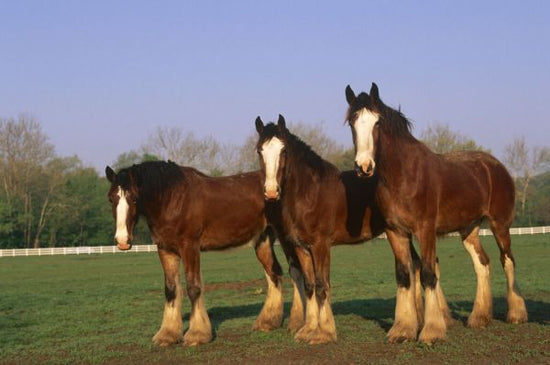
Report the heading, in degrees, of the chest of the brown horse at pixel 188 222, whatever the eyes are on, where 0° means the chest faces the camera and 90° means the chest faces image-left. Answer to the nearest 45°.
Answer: approximately 45°

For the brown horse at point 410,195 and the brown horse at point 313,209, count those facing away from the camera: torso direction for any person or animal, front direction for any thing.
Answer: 0

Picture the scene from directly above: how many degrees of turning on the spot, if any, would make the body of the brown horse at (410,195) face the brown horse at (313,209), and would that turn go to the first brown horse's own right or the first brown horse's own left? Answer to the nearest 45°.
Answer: approximately 45° to the first brown horse's own right

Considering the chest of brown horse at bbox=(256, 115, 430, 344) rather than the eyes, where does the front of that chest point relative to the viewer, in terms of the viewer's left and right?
facing the viewer and to the left of the viewer

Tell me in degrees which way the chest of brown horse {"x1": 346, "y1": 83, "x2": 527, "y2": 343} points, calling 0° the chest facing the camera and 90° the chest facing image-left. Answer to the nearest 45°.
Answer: approximately 45°

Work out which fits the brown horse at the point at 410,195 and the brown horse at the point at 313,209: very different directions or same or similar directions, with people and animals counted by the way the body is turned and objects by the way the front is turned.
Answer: same or similar directions

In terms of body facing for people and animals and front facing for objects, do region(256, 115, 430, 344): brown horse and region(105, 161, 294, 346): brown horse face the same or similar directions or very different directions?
same or similar directions

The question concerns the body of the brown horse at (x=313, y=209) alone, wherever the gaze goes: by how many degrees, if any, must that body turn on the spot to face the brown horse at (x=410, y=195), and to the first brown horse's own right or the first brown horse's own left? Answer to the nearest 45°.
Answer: approximately 135° to the first brown horse's own left

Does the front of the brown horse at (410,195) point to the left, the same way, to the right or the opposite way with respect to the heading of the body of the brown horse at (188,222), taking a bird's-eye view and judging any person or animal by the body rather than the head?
the same way

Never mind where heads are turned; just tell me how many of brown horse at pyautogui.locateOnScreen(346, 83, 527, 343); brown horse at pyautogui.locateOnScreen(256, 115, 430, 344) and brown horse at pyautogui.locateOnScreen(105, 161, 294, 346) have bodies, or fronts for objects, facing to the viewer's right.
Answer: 0
